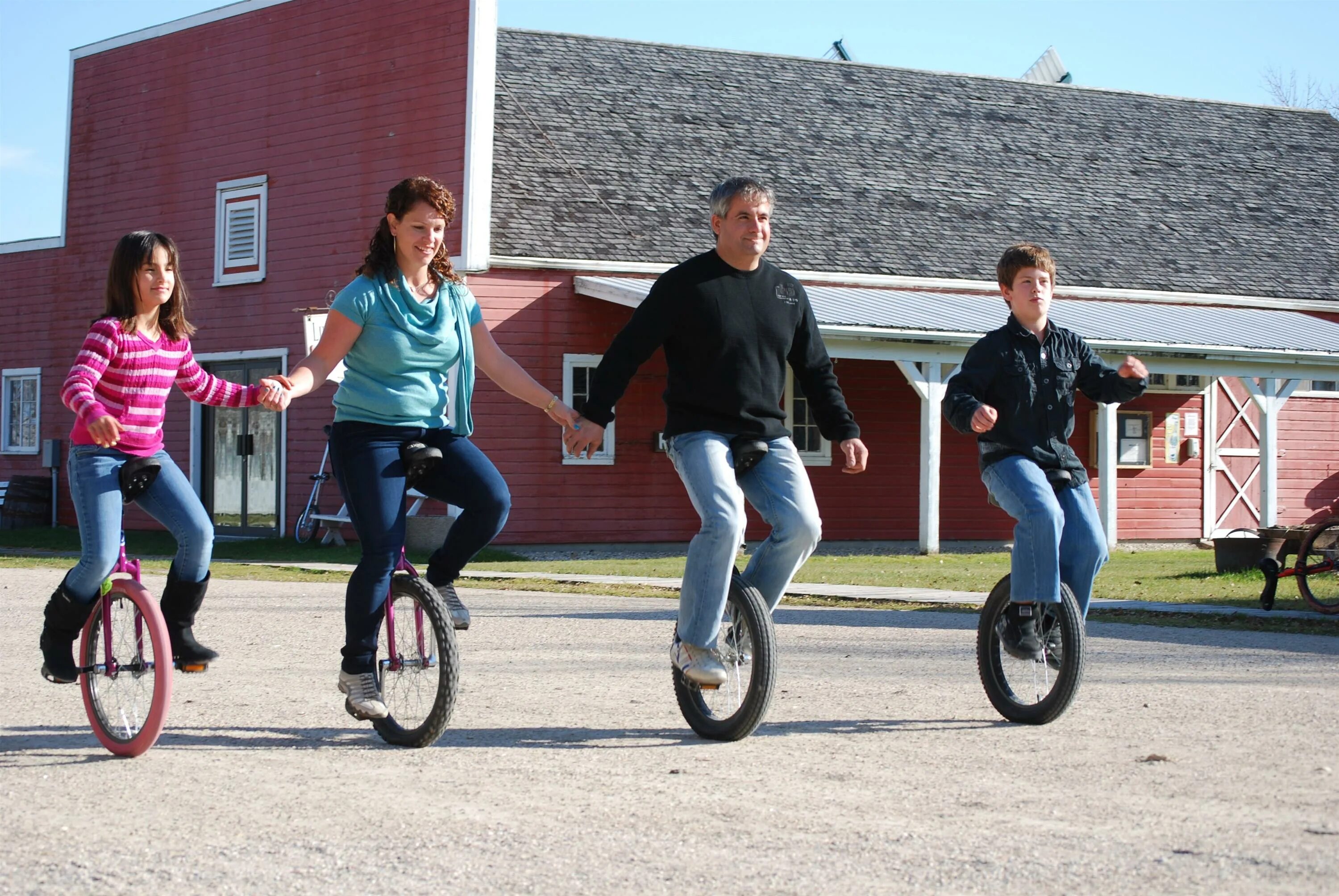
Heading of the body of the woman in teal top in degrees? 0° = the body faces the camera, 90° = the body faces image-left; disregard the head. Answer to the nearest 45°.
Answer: approximately 315°

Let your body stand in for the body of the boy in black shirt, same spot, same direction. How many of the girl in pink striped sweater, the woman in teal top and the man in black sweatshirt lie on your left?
0

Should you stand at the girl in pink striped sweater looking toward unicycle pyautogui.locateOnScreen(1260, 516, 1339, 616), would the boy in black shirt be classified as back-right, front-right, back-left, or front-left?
front-right

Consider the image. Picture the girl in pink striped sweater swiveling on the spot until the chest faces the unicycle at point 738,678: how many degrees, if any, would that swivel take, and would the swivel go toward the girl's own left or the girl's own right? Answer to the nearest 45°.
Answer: approximately 45° to the girl's own left

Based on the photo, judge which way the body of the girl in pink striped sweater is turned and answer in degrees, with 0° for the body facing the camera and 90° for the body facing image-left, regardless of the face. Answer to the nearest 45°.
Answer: approximately 315°

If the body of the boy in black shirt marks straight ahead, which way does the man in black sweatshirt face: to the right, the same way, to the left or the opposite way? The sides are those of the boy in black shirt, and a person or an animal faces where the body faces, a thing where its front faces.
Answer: the same way

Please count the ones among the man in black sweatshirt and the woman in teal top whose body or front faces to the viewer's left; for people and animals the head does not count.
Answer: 0

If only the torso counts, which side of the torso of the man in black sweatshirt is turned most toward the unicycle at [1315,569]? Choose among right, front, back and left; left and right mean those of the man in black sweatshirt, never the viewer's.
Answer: left

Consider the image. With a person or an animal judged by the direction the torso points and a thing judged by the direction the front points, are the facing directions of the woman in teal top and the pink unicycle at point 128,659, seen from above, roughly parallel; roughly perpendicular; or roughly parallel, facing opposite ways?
roughly parallel

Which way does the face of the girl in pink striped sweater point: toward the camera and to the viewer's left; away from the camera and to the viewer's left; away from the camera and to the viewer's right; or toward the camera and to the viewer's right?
toward the camera and to the viewer's right

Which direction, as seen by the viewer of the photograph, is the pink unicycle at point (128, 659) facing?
facing the viewer and to the right of the viewer

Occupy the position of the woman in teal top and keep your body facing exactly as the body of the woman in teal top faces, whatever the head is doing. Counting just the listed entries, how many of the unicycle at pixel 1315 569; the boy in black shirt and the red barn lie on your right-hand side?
0

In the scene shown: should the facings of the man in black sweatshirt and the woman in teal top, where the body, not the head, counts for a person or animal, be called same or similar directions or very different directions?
same or similar directions

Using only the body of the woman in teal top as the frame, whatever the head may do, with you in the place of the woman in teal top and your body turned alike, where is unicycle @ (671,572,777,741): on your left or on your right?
on your left

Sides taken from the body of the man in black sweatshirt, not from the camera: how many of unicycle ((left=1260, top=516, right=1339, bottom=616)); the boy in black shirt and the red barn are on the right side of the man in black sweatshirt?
0

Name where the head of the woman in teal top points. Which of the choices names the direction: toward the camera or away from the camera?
toward the camera

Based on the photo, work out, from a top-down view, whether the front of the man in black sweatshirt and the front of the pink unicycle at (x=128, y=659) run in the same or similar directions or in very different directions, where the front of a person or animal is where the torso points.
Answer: same or similar directions

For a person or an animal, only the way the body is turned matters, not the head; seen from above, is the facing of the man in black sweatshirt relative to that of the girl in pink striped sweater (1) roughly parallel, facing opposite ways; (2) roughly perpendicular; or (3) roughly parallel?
roughly parallel

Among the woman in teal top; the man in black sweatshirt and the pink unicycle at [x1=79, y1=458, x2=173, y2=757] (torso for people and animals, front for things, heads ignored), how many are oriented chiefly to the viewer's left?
0

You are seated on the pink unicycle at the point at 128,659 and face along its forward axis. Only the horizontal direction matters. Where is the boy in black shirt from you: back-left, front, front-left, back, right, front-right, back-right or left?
front-left
